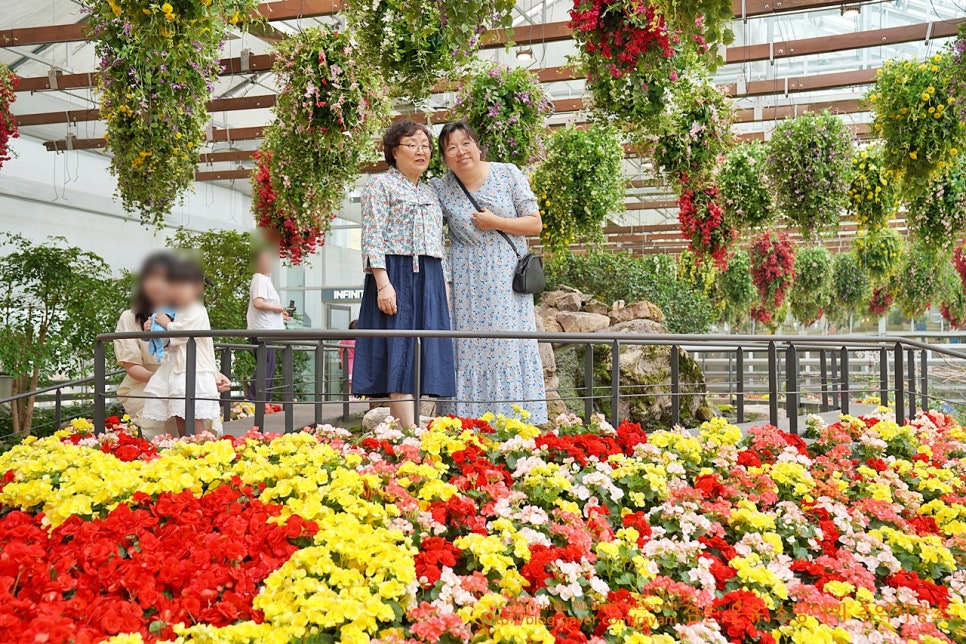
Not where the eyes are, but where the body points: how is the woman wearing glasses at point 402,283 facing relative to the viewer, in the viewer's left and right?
facing the viewer and to the right of the viewer

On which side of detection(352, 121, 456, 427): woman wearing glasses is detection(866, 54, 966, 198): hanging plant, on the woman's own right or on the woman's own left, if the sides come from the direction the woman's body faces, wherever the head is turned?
on the woman's own left

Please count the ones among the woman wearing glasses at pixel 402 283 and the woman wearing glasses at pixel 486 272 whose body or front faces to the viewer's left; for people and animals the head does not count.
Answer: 0

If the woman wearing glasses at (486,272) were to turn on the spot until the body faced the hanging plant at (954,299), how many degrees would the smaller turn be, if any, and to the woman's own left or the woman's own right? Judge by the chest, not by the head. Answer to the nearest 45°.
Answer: approximately 135° to the woman's own left

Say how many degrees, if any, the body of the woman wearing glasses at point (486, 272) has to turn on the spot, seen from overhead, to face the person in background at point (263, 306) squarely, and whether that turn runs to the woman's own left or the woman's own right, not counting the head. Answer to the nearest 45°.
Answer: approximately 135° to the woman's own right

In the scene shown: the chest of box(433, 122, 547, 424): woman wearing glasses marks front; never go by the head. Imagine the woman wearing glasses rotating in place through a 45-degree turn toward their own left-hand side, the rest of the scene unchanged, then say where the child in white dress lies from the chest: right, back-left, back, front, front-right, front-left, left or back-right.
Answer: back-right

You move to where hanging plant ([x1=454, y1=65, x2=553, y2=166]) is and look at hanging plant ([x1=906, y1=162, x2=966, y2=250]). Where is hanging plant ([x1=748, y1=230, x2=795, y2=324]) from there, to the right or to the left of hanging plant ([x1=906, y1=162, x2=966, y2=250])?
left

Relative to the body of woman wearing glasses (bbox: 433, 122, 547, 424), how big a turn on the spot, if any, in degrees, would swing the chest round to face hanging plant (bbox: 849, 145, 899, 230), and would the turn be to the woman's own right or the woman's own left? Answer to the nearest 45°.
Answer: approximately 135° to the woman's own left

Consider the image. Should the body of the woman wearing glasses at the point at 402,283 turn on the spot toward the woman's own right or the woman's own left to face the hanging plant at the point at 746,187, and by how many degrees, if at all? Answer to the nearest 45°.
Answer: approximately 90° to the woman's own left
